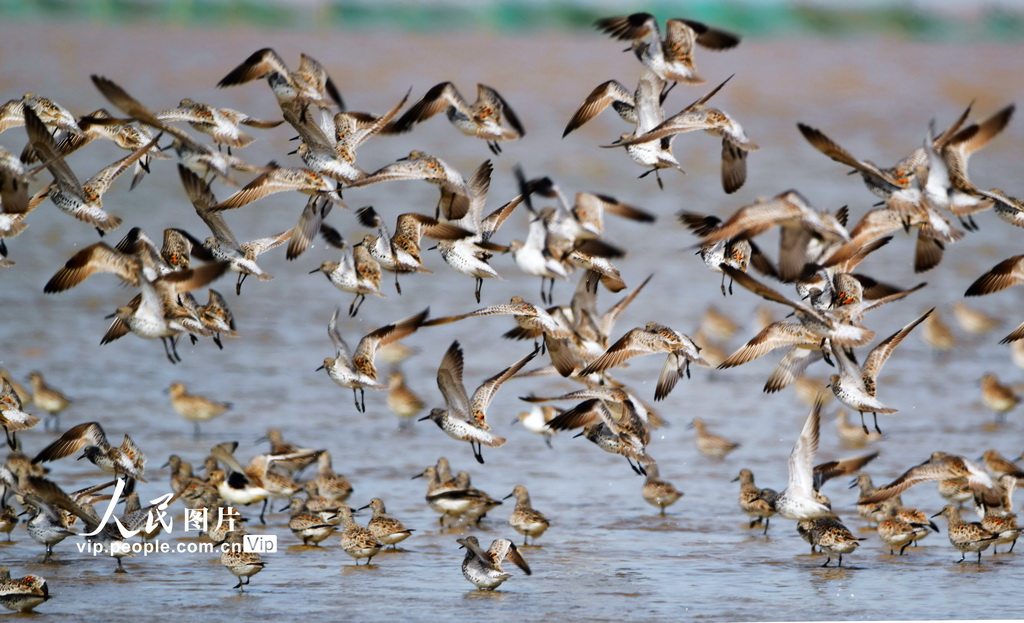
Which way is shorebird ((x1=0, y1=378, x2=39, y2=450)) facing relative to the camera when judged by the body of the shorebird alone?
to the viewer's left

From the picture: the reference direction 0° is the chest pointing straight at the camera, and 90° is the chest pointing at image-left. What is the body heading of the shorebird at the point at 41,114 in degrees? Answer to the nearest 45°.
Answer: approximately 90°

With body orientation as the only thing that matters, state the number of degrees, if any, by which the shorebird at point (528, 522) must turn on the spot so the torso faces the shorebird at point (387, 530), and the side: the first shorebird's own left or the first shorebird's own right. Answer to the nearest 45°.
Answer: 0° — it already faces it

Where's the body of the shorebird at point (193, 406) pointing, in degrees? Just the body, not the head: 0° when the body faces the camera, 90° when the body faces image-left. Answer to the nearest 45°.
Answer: approximately 90°

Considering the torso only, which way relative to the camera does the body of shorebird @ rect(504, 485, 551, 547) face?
to the viewer's left

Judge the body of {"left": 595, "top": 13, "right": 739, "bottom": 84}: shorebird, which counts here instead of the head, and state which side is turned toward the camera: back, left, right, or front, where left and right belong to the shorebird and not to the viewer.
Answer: left

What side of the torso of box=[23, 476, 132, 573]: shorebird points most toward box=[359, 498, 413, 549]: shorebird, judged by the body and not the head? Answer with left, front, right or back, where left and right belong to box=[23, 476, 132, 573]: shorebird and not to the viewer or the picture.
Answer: back

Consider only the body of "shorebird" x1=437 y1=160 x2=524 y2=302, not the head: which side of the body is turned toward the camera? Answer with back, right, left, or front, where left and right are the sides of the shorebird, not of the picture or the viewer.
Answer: left

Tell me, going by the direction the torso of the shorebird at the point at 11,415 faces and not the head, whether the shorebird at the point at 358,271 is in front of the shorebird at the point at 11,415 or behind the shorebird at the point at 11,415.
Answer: behind

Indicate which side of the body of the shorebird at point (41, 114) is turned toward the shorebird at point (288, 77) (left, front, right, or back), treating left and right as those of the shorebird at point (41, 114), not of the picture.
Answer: back
